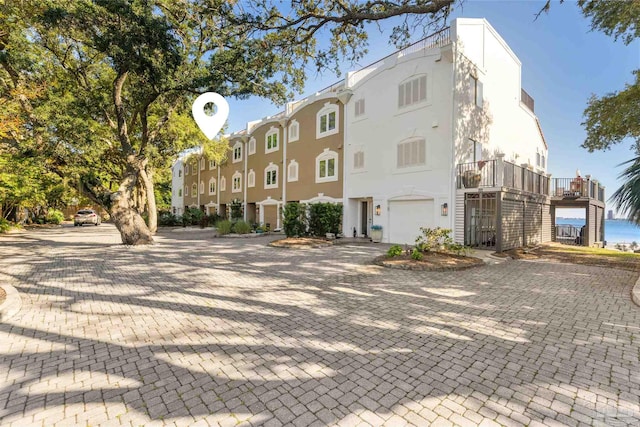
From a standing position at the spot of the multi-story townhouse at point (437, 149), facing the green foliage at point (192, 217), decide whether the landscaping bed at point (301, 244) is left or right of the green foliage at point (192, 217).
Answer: left

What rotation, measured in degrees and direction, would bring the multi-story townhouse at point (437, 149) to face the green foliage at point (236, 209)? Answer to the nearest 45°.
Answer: approximately 90° to its right

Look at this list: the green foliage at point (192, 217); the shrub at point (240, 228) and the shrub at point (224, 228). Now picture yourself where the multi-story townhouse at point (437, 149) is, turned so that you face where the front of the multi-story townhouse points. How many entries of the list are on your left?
0

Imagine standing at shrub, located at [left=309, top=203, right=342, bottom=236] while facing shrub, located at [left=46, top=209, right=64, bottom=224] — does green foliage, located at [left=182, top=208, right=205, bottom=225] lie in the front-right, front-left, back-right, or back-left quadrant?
front-right

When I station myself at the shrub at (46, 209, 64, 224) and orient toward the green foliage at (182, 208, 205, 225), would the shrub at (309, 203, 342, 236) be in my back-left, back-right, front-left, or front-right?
front-right

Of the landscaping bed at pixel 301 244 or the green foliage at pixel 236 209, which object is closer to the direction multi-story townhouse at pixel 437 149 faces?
the landscaping bed

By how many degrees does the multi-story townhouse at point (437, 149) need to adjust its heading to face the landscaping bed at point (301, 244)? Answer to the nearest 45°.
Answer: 0° — it already faces it

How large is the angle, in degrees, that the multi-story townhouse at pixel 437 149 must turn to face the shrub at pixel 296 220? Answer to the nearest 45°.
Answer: approximately 45° to its right

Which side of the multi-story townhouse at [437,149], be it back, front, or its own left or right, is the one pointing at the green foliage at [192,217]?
right

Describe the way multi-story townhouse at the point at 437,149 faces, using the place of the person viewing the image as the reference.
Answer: facing the viewer and to the left of the viewer

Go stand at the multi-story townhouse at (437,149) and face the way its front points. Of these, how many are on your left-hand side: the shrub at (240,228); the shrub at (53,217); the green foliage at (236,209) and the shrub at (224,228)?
0

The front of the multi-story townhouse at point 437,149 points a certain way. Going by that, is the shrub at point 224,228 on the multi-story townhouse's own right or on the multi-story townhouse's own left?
on the multi-story townhouse's own right

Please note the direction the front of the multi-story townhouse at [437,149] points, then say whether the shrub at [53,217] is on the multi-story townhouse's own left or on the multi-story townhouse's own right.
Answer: on the multi-story townhouse's own right

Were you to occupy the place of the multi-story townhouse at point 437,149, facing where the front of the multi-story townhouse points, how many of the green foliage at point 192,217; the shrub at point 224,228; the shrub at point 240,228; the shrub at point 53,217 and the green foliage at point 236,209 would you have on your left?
0
